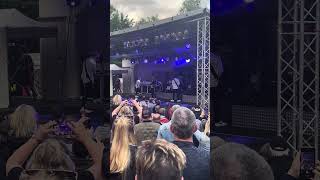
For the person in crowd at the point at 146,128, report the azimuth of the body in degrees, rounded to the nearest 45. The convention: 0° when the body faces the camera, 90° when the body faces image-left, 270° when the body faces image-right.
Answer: approximately 180°

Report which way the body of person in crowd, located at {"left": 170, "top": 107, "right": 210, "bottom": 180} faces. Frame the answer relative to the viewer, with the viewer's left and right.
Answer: facing away from the viewer

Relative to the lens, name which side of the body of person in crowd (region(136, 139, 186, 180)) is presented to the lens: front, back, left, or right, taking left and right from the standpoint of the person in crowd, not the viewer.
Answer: back

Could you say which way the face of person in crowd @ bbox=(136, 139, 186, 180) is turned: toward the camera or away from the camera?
away from the camera

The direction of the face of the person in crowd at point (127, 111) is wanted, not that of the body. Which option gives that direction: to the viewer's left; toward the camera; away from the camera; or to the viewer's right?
away from the camera

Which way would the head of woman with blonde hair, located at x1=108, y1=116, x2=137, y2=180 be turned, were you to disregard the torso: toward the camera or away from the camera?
away from the camera
